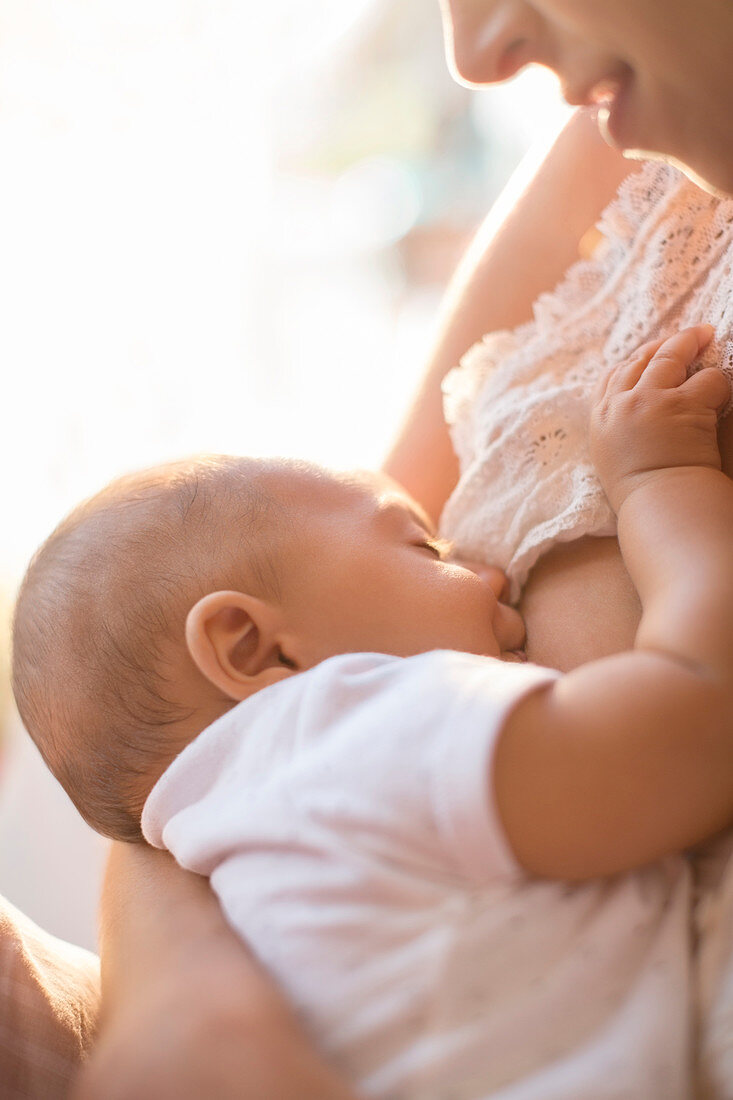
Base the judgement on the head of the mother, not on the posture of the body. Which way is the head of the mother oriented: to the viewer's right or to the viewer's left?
to the viewer's left

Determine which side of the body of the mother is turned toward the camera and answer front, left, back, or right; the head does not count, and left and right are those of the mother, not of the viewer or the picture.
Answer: left
